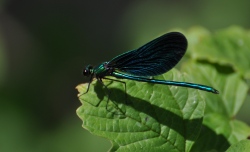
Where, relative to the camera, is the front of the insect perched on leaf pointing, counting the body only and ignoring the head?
to the viewer's left

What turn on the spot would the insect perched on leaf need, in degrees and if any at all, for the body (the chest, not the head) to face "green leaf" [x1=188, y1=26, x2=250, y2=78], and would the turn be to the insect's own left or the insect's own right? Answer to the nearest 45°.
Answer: approximately 135° to the insect's own right
